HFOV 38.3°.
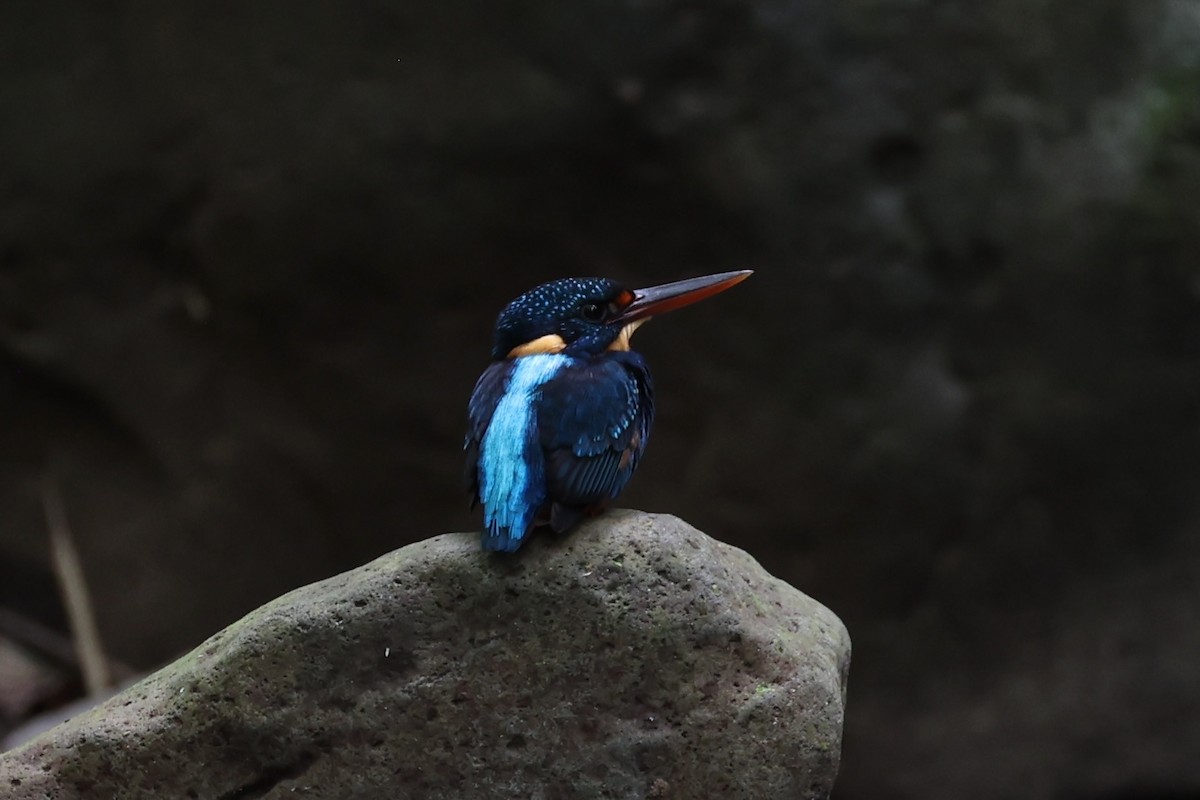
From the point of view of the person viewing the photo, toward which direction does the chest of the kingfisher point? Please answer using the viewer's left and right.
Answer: facing away from the viewer and to the right of the viewer
